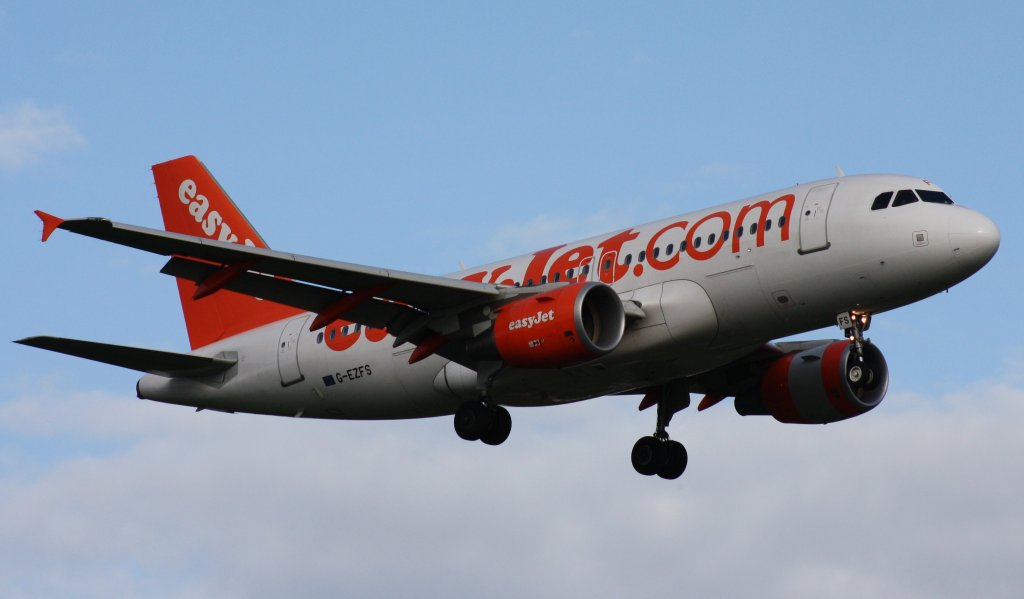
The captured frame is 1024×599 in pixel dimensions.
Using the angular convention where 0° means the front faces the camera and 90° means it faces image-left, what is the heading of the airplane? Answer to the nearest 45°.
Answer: approximately 315°
